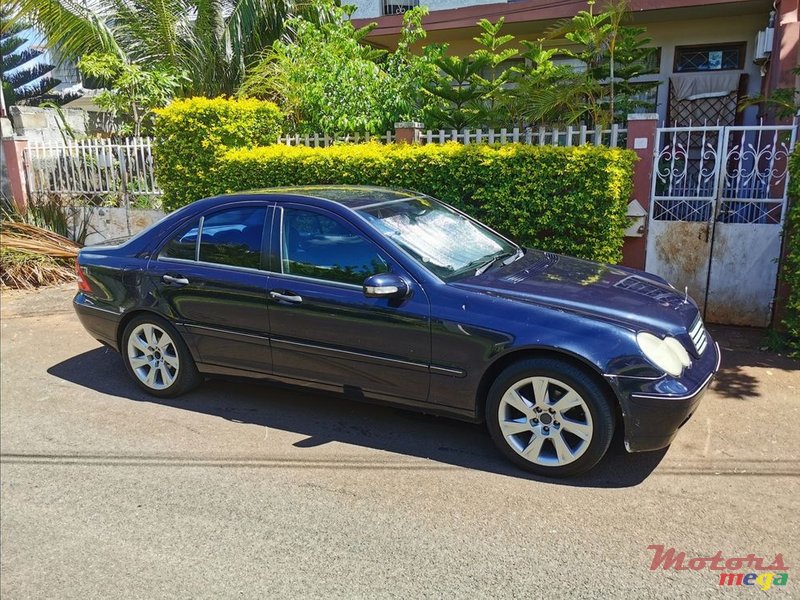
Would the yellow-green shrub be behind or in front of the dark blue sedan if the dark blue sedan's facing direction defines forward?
behind

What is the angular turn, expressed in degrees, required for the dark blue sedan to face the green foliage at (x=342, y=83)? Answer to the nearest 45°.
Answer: approximately 135° to its left

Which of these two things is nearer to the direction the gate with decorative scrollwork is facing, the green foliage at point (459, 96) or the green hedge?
the green hedge

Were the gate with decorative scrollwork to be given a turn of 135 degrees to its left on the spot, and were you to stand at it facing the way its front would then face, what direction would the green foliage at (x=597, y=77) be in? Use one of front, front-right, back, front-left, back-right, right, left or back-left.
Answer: left

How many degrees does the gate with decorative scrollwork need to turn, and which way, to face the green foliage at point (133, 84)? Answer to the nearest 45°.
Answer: approximately 90° to its right

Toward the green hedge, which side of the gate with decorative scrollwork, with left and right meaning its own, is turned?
right

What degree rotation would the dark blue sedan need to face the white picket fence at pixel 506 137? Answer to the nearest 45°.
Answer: approximately 135° to its left

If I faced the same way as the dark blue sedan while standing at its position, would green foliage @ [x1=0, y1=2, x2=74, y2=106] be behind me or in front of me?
behind

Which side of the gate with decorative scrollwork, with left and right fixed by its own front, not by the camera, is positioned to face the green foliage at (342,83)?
right

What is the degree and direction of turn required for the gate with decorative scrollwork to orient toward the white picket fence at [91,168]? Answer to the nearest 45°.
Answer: approximately 90° to its right

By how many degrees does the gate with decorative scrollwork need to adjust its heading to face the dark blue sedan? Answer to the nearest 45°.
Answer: approximately 45° to its right

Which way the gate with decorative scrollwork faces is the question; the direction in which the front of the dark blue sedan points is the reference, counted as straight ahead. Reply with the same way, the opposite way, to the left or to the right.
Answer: to the right
